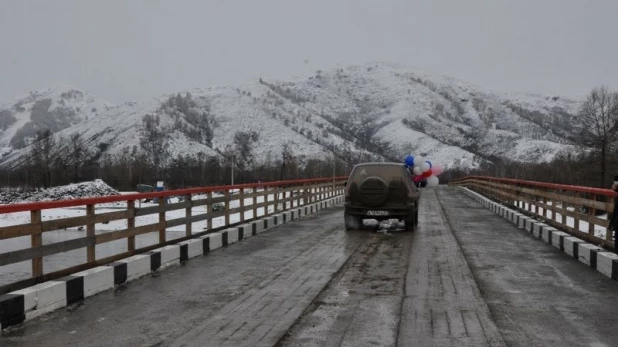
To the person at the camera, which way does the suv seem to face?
facing away from the viewer

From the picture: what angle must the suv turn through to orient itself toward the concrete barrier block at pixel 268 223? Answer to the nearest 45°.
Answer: approximately 90° to its left
